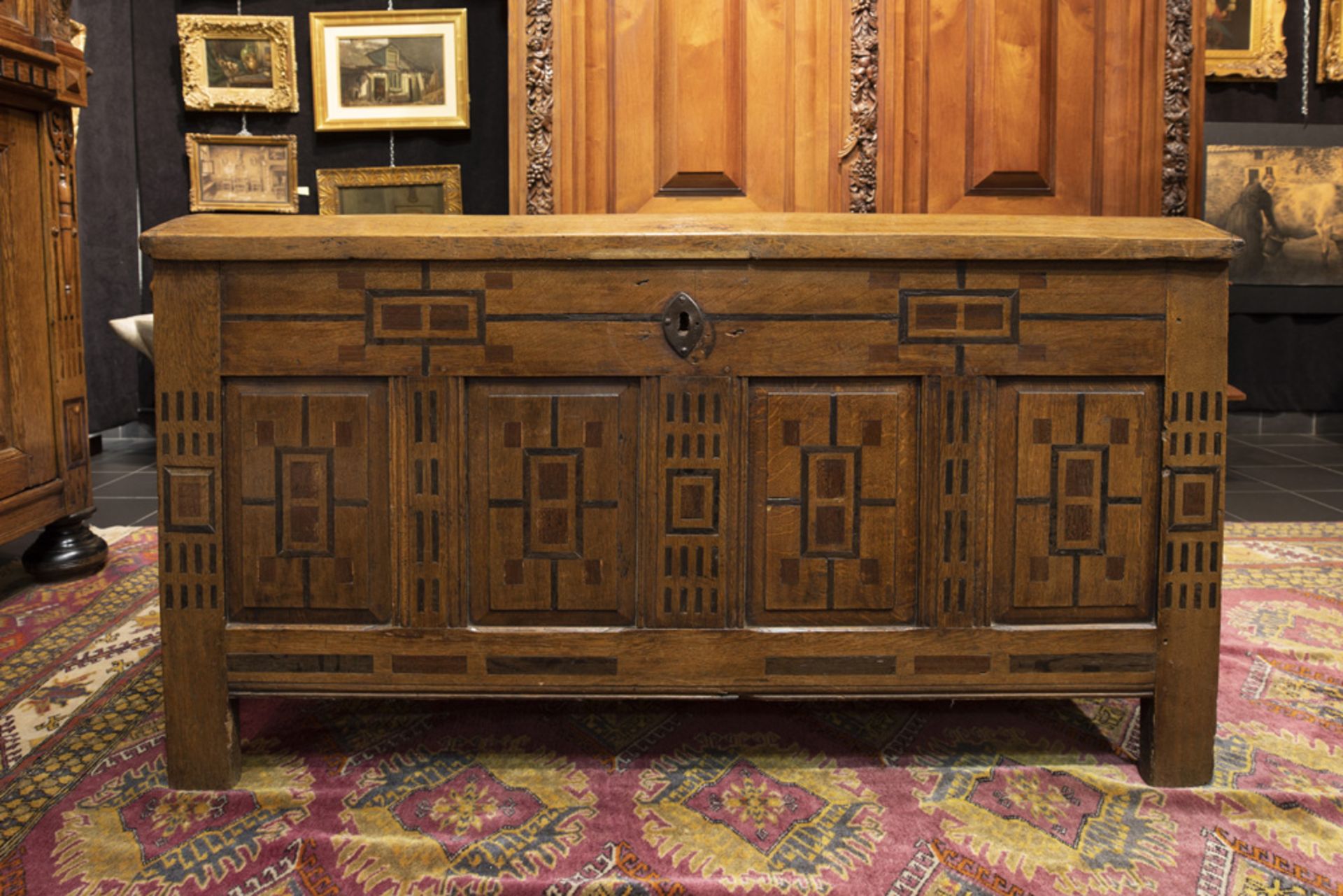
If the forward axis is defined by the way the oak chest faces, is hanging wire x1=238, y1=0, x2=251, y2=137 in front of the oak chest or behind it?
behind

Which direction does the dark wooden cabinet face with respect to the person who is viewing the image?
facing the viewer and to the right of the viewer

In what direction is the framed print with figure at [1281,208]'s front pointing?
toward the camera

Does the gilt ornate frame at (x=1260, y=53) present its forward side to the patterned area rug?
yes

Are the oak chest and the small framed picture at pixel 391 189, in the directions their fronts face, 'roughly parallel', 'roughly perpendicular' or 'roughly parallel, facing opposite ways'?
roughly parallel

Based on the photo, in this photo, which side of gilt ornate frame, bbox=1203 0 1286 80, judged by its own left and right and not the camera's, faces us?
front

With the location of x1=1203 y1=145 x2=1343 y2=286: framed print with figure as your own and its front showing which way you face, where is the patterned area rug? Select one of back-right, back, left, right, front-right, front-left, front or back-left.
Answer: front

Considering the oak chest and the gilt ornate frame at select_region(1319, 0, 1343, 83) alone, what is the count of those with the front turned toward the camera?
2

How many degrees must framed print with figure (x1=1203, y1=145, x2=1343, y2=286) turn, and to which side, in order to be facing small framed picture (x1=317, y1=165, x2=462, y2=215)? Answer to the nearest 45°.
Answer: approximately 45° to its right

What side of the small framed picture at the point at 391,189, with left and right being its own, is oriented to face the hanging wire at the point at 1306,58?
left

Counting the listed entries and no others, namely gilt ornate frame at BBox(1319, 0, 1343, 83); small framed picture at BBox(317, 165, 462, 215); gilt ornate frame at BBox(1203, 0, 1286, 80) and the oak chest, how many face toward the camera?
4

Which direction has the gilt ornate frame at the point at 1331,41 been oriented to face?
toward the camera

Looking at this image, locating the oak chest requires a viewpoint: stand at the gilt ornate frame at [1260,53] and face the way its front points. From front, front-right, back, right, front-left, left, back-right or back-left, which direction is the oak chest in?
front
